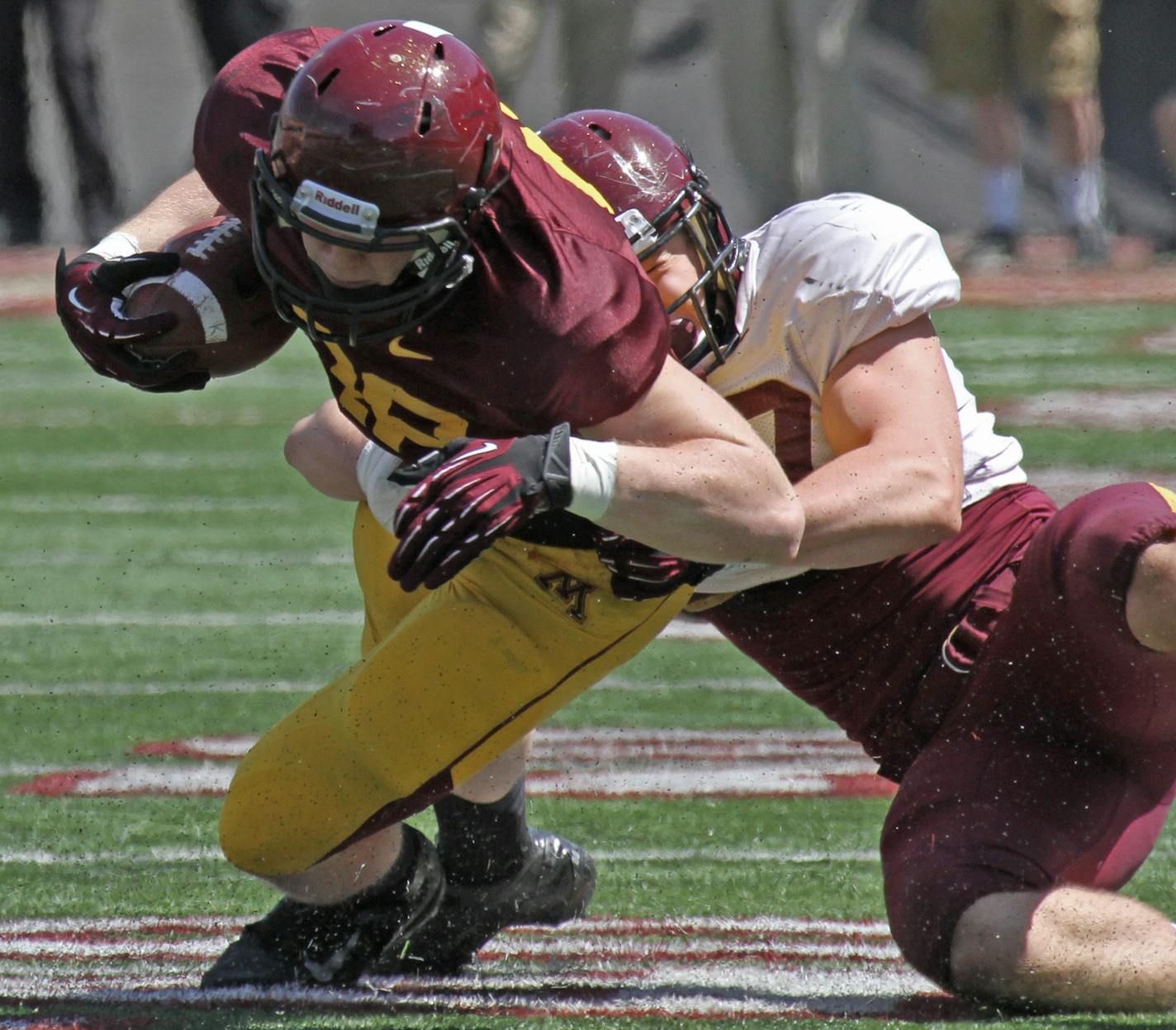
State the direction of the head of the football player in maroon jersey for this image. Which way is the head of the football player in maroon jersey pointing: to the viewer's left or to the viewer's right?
to the viewer's left

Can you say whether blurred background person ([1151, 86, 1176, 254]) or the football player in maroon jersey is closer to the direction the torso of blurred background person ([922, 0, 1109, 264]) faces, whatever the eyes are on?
the football player in maroon jersey

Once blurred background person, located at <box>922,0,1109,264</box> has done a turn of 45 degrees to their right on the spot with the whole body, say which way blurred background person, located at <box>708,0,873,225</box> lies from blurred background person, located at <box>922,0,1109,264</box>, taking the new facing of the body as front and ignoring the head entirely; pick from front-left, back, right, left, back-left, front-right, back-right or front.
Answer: right

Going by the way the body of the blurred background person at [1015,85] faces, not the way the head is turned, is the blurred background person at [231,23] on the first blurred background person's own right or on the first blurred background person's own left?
on the first blurred background person's own right

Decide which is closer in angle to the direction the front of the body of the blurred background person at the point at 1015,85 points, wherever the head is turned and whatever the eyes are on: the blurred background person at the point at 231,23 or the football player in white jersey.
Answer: the football player in white jersey

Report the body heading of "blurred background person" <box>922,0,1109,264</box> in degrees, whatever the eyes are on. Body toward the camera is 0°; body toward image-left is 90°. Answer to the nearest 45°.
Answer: approximately 0°

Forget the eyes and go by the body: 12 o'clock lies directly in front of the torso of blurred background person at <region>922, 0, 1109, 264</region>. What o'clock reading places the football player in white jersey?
The football player in white jersey is roughly at 12 o'clock from the blurred background person.

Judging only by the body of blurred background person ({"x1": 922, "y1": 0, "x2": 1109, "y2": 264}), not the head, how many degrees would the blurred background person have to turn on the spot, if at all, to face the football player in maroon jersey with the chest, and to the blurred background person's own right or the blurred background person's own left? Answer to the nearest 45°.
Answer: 0° — they already face them

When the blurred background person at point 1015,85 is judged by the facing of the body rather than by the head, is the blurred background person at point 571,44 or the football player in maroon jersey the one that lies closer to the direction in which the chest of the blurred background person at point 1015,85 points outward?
the football player in maroon jersey

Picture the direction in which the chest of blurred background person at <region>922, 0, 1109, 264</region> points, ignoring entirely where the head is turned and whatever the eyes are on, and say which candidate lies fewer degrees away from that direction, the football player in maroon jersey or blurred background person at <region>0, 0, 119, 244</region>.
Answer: the football player in maroon jersey

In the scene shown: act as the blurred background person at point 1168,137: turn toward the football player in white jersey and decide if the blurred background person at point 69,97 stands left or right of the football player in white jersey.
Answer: right

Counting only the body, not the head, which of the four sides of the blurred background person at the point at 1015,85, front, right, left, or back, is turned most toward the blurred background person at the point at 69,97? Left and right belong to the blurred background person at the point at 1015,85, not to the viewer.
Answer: right
